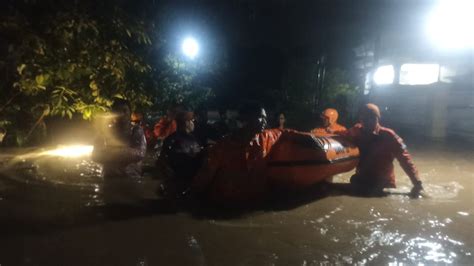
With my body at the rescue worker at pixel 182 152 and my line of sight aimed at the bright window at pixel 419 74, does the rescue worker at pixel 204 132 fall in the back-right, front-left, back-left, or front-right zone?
front-left

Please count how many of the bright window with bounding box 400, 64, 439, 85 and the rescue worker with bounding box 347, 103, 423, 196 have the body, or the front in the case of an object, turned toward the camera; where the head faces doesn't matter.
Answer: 2

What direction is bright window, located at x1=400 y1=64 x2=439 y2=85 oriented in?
toward the camera

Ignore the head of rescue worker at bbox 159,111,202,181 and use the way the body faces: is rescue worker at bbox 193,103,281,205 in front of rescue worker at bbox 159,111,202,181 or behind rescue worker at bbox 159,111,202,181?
in front

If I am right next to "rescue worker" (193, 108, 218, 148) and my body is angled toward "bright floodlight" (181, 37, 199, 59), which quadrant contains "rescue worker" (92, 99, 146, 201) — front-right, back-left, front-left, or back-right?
back-left

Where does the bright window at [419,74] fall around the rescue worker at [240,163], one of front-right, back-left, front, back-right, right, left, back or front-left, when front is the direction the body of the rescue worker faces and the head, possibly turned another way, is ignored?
left

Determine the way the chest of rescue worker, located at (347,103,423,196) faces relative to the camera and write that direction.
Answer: toward the camera

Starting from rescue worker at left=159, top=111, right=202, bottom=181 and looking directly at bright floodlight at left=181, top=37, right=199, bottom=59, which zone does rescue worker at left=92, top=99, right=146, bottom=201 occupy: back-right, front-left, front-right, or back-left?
back-left

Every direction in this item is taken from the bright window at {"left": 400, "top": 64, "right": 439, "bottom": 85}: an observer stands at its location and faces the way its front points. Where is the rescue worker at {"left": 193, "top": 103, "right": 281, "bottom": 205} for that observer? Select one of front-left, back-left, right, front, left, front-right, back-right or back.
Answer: front

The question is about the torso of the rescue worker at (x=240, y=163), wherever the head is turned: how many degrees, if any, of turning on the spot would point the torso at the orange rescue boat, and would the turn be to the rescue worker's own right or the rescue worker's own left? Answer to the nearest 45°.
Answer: approximately 90° to the rescue worker's own left

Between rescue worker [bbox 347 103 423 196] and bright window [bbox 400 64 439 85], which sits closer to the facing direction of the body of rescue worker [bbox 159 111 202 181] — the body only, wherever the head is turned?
the rescue worker

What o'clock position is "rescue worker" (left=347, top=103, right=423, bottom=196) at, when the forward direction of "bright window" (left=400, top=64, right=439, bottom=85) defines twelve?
The rescue worker is roughly at 12 o'clock from the bright window.

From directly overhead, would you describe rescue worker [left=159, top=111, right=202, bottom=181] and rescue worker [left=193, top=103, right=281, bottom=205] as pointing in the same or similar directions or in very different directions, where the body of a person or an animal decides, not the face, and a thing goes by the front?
same or similar directions

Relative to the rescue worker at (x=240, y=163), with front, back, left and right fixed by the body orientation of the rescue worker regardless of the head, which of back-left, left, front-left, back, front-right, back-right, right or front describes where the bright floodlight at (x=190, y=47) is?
back-left
